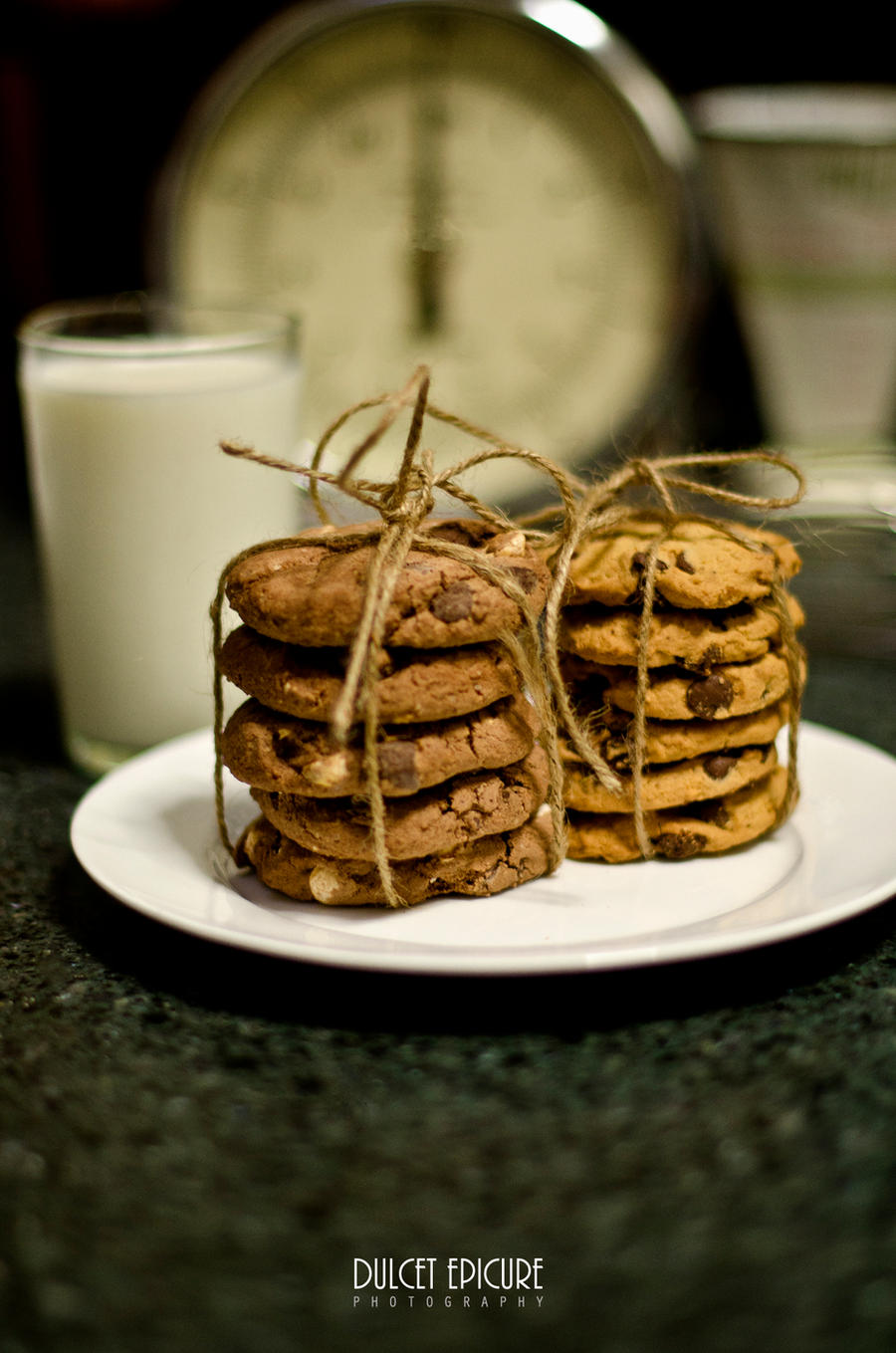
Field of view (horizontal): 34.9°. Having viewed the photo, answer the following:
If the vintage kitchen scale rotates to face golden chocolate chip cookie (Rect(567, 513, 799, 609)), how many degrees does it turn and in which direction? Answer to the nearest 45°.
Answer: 0° — it already faces it

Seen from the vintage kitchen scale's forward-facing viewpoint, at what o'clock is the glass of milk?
The glass of milk is roughly at 1 o'clock from the vintage kitchen scale.

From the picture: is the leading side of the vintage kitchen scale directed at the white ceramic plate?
yes

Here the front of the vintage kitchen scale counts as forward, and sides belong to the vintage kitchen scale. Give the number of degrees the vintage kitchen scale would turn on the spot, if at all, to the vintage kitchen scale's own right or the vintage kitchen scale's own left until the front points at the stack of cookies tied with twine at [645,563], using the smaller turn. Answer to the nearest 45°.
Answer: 0° — it already faces it

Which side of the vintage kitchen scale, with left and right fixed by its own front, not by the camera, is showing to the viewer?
front

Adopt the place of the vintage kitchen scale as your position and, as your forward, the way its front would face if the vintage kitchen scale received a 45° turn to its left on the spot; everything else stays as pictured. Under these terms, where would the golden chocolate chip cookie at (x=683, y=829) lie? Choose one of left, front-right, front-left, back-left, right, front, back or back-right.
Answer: front-right

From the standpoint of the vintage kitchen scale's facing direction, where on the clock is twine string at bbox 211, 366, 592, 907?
The twine string is roughly at 12 o'clock from the vintage kitchen scale.
